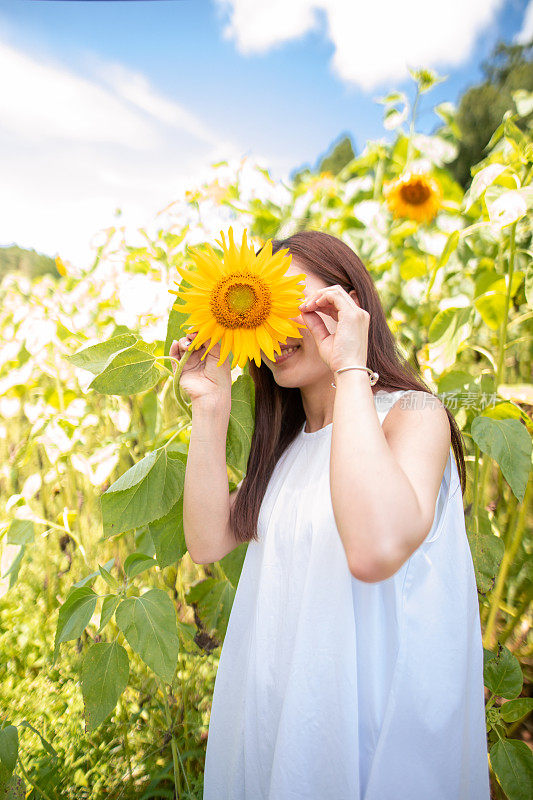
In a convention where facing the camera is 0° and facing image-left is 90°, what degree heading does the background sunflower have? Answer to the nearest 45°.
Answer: approximately 0°

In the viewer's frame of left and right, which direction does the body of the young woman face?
facing the viewer and to the left of the viewer

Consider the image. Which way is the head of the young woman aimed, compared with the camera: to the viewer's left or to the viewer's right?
to the viewer's left

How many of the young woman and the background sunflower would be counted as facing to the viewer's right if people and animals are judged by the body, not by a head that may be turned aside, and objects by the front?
0
